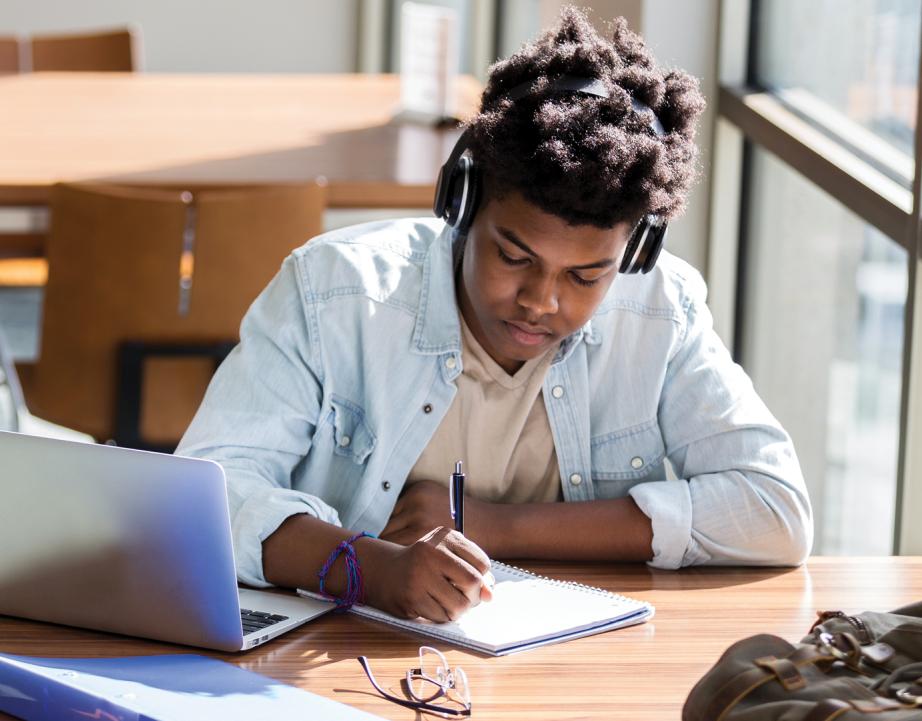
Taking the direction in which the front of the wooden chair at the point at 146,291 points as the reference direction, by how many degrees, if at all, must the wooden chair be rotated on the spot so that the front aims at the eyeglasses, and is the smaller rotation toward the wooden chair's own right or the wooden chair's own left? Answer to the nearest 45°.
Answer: approximately 180°

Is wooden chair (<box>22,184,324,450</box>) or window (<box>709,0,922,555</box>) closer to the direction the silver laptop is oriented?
the window

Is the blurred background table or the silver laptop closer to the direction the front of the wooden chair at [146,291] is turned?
the blurred background table

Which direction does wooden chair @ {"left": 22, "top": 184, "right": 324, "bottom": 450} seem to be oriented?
away from the camera

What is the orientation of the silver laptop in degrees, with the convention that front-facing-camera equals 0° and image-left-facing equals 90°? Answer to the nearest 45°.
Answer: approximately 225°

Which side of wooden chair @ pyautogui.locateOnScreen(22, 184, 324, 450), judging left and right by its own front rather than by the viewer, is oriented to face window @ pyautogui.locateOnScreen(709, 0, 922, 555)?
right

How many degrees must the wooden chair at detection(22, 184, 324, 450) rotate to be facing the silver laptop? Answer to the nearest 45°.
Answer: approximately 180°
